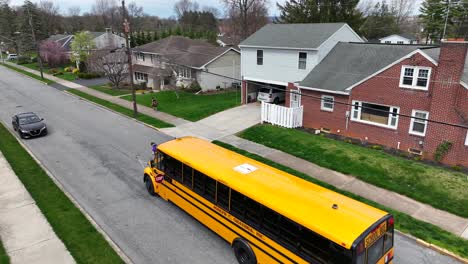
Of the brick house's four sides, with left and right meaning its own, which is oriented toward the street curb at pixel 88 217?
front

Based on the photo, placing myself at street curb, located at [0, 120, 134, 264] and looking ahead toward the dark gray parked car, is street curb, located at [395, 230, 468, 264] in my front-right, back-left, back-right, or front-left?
back-right

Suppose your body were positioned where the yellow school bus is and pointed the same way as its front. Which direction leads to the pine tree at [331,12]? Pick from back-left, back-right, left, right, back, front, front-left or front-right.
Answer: front-right

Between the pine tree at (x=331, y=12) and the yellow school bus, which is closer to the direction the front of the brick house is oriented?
the yellow school bus

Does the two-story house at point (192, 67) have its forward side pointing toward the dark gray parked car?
yes

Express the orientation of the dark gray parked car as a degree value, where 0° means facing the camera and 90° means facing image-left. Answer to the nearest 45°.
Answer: approximately 315°

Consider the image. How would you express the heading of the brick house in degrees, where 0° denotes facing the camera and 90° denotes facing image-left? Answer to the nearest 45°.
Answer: approximately 45°

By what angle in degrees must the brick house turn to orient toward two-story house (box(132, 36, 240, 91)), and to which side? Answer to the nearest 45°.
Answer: approximately 90° to its right

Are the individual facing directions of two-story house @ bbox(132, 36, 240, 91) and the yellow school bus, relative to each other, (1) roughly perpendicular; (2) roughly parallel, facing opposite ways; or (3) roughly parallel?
roughly perpendicular

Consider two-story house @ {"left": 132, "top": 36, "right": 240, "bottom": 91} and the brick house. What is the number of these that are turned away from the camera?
0

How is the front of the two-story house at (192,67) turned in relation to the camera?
facing the viewer and to the left of the viewer

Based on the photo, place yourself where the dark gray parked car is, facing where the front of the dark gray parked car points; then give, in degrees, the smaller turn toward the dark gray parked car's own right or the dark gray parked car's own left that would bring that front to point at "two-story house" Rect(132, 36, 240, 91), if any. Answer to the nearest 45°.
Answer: approximately 90° to the dark gray parked car's own left

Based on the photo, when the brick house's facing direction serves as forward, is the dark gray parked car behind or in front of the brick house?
in front

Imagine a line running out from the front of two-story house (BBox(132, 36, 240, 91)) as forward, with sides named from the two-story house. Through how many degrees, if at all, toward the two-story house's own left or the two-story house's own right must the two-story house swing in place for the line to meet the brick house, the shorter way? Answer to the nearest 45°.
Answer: approximately 90° to the two-story house's own left

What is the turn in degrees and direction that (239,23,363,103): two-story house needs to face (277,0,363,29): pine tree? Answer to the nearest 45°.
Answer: approximately 135° to its right

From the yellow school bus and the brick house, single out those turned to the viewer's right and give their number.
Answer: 0

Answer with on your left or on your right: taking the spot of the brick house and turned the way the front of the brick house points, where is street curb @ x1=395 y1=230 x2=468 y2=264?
on your left

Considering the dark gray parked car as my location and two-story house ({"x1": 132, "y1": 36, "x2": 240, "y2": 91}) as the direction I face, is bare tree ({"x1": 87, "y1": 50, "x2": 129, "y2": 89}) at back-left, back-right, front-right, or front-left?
front-left

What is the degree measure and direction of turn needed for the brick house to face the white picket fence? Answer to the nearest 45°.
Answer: approximately 45° to its right

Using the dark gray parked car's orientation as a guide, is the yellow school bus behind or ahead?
ahead

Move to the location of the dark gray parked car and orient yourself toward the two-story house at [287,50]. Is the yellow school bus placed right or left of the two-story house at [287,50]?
right

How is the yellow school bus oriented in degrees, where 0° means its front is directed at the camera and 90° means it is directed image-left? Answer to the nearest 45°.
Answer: approximately 135°
